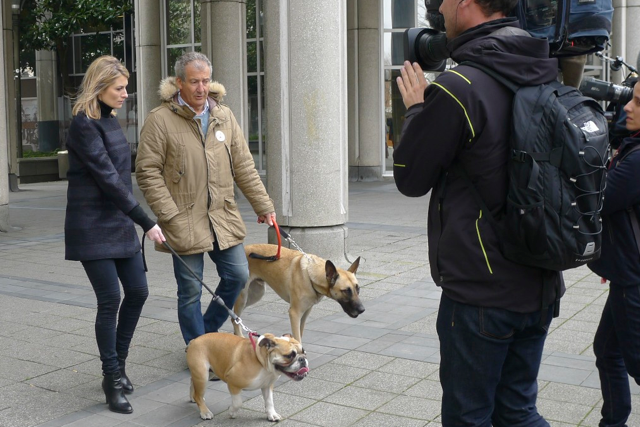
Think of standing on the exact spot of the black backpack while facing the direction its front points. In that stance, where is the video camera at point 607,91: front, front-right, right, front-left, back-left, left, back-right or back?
back-left

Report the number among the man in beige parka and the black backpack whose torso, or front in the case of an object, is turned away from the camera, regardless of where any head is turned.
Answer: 0

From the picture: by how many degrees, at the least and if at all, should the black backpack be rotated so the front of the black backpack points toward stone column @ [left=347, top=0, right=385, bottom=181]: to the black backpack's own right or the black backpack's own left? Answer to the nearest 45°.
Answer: approximately 135° to the black backpack's own left

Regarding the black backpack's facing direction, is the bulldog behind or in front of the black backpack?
behind

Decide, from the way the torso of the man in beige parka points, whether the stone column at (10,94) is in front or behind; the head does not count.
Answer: behind

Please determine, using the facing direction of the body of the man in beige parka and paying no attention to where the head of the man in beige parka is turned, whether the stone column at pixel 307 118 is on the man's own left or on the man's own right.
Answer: on the man's own left

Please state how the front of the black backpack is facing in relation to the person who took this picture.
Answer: facing the viewer and to the right of the viewer

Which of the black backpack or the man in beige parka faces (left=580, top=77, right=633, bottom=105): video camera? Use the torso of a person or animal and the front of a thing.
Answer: the man in beige parka

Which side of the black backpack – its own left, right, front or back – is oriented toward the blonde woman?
back

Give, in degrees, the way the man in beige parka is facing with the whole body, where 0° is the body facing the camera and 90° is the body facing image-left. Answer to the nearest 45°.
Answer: approximately 315°

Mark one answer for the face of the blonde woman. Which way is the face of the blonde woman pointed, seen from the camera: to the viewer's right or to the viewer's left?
to the viewer's right
